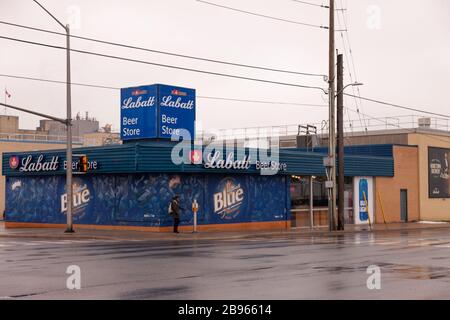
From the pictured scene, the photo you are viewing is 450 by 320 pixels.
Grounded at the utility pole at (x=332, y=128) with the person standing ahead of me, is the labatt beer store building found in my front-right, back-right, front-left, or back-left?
front-right

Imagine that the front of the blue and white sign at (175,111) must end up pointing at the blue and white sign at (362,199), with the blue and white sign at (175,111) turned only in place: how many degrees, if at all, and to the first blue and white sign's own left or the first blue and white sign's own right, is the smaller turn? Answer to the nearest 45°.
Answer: approximately 90° to the first blue and white sign's own left

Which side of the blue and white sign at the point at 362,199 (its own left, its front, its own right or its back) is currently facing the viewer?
front

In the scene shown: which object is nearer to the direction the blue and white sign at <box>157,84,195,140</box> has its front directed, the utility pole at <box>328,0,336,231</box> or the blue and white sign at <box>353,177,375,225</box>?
the utility pole

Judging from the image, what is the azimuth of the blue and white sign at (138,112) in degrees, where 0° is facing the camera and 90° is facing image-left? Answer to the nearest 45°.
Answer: approximately 45°

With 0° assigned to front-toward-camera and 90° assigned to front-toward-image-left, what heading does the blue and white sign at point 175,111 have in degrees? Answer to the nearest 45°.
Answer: approximately 315°

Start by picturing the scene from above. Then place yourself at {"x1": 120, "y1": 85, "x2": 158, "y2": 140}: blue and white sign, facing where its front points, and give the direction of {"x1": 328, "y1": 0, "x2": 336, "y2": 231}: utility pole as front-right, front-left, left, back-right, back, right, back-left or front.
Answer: back-left

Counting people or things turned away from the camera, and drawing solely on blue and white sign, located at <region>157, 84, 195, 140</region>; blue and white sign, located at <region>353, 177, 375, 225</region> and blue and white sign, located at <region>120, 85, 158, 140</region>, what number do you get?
0

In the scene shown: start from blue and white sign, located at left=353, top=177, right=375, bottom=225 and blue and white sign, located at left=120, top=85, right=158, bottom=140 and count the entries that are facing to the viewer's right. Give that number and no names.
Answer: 0

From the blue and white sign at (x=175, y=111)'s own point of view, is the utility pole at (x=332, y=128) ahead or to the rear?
ahead

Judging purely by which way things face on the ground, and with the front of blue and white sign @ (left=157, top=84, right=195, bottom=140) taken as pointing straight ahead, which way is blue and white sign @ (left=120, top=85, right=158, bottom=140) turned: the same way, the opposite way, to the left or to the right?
to the right
